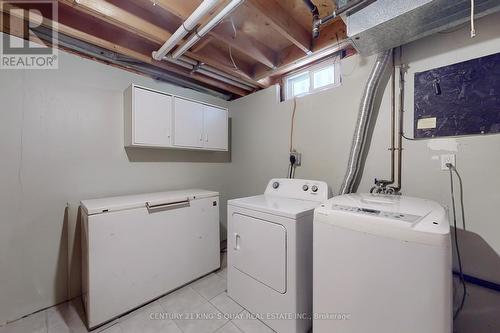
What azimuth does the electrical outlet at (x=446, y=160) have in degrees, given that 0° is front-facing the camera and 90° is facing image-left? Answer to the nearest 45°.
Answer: approximately 0°

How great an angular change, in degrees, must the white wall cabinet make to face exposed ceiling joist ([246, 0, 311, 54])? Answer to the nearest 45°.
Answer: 0° — it already faces it

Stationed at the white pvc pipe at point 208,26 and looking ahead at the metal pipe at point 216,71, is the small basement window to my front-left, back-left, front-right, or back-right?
front-right

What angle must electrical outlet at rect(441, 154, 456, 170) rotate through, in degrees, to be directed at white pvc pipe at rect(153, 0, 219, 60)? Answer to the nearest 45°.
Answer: approximately 45° to its right

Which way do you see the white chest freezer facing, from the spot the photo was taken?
facing the viewer and to the right of the viewer

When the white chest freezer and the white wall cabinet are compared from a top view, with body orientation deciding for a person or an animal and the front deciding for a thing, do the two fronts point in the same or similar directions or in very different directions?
same or similar directions

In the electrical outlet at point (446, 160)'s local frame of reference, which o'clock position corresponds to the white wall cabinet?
The white wall cabinet is roughly at 2 o'clock from the electrical outlet.

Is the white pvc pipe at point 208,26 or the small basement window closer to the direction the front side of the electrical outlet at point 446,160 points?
the white pvc pipe

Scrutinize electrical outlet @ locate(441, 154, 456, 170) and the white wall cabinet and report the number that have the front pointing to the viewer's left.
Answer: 0

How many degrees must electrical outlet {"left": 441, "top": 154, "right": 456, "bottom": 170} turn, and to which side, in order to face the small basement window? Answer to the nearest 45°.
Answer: approximately 90° to its right

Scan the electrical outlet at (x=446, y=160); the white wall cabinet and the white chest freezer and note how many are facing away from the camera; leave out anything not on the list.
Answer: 0

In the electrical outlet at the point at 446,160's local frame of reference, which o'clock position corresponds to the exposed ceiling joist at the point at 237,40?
The exposed ceiling joist is roughly at 2 o'clock from the electrical outlet.
